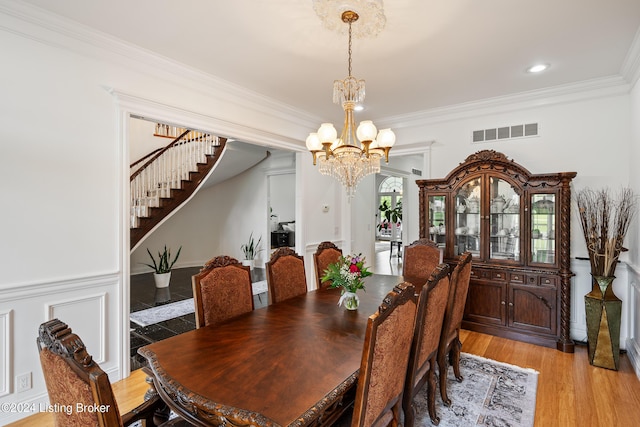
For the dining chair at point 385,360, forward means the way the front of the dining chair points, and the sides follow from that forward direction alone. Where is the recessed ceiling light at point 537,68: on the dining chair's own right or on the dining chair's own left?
on the dining chair's own right

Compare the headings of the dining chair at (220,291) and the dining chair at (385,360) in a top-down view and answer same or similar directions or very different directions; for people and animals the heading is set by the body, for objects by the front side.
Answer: very different directions

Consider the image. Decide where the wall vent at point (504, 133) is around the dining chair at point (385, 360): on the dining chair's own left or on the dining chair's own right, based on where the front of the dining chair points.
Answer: on the dining chair's own right

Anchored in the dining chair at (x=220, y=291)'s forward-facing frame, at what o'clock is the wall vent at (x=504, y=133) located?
The wall vent is roughly at 10 o'clock from the dining chair.

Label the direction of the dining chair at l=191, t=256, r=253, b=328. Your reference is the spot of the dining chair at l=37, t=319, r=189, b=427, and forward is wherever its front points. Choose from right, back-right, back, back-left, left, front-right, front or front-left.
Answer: front

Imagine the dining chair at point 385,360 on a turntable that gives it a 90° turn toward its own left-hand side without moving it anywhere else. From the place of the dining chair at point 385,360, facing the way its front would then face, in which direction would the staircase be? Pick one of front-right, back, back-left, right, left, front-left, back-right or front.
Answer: right

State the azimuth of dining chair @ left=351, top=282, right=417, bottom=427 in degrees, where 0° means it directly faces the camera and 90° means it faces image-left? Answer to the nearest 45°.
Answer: approximately 135°

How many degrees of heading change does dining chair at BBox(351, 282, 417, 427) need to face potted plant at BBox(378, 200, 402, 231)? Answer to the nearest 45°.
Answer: approximately 45° to its right

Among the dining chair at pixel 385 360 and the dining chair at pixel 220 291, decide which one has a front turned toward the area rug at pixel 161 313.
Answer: the dining chair at pixel 385 360

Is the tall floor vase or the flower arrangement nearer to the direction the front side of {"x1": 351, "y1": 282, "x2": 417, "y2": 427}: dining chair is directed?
the flower arrangement

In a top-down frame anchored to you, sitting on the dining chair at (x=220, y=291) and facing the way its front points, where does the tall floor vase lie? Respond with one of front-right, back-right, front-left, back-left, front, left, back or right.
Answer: front-left

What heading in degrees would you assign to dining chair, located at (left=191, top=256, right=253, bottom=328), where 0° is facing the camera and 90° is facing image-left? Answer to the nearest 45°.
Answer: approximately 315°

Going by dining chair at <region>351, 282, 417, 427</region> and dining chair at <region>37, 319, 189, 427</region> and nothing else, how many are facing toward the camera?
0

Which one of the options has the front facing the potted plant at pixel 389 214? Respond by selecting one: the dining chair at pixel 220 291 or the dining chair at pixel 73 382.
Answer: the dining chair at pixel 73 382

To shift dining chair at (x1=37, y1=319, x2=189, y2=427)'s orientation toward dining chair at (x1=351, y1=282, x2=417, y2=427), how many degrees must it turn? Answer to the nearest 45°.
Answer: approximately 45° to its right

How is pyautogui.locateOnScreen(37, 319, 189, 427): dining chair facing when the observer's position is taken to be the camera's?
facing away from the viewer and to the right of the viewer

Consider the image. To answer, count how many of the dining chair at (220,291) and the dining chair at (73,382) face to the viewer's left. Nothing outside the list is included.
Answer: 0

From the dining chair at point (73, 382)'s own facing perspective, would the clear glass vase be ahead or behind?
ahead

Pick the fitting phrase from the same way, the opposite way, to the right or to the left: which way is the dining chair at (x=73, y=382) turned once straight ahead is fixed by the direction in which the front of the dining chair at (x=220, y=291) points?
to the left
